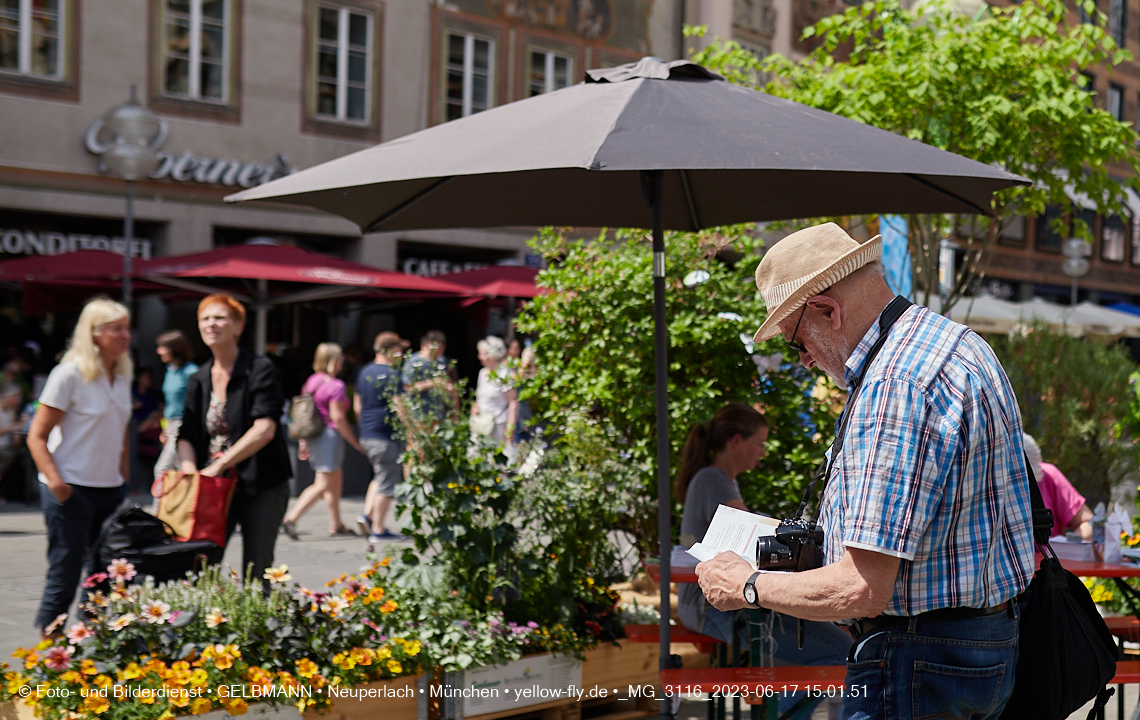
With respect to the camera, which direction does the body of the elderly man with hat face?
to the viewer's left

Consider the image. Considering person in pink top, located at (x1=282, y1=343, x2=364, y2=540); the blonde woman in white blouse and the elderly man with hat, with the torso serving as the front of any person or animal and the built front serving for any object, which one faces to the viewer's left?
the elderly man with hat

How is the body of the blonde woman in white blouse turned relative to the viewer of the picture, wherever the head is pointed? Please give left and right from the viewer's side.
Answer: facing the viewer and to the right of the viewer

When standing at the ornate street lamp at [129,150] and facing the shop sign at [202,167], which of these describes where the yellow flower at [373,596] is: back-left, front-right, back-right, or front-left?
back-right

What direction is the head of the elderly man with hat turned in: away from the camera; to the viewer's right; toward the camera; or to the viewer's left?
to the viewer's left

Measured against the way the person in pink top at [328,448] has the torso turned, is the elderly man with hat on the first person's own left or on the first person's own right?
on the first person's own right
